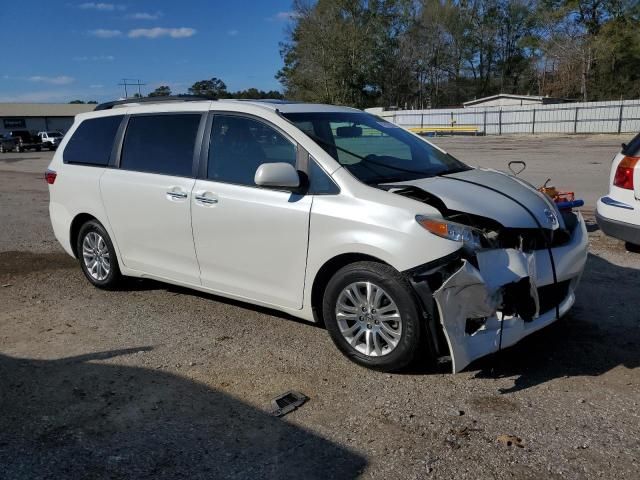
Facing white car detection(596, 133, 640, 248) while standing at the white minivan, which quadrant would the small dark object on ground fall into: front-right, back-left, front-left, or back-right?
back-right

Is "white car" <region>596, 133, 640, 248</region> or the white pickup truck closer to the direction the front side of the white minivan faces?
the white car

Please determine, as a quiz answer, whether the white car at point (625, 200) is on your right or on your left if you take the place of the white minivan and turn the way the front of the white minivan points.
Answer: on your left

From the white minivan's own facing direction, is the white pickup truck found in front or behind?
behind

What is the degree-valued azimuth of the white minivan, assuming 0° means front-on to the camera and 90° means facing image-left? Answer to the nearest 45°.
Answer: approximately 315°
